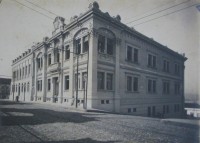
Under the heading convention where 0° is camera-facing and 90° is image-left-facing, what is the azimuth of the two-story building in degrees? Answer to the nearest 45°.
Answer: approximately 45°
